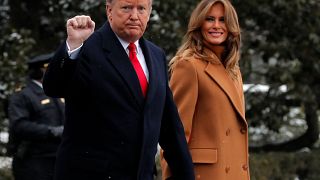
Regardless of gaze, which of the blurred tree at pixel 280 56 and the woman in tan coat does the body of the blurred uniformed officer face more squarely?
the woman in tan coat

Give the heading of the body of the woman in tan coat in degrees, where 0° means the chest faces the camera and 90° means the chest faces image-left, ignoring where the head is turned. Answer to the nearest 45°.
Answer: approximately 315°

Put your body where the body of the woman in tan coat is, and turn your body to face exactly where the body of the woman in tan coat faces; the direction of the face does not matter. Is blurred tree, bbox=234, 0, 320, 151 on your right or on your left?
on your left

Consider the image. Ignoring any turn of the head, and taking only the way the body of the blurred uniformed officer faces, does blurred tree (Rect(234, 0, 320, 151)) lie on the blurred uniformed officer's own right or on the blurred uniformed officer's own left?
on the blurred uniformed officer's own left
